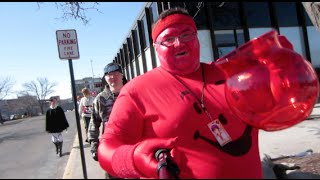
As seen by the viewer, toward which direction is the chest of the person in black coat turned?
toward the camera

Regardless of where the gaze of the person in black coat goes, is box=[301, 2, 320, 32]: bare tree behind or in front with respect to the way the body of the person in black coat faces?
in front

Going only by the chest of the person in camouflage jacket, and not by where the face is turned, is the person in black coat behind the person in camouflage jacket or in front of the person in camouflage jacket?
behind

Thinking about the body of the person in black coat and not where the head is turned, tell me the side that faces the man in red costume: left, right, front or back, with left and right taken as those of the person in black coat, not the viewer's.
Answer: front

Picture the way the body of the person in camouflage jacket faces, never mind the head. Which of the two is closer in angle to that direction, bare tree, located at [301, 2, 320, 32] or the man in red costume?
the man in red costume

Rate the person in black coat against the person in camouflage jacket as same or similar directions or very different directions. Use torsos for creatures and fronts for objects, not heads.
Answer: same or similar directions

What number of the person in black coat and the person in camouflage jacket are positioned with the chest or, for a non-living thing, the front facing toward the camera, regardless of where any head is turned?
2

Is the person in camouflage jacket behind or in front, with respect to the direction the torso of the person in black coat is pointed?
in front
